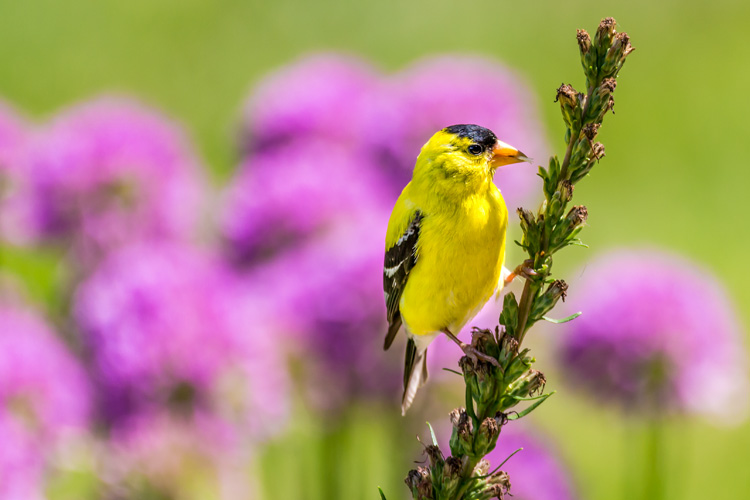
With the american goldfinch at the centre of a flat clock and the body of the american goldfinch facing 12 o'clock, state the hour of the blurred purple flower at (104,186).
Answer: The blurred purple flower is roughly at 6 o'clock from the american goldfinch.

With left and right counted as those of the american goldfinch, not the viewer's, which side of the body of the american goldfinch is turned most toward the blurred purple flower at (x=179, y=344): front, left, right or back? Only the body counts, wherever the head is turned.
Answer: back

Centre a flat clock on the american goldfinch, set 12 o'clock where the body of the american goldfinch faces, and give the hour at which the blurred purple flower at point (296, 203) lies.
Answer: The blurred purple flower is roughly at 7 o'clock from the american goldfinch.

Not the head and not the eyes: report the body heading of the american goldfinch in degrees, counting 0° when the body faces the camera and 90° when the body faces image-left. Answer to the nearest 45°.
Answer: approximately 315°

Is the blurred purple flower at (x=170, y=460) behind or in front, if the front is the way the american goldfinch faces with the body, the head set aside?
behind

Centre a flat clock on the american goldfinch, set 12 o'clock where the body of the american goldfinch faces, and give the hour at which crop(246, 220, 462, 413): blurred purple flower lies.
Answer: The blurred purple flower is roughly at 7 o'clock from the american goldfinch.

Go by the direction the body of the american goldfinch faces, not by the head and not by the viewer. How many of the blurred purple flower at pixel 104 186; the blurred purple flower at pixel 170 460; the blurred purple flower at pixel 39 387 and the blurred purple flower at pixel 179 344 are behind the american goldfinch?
4
